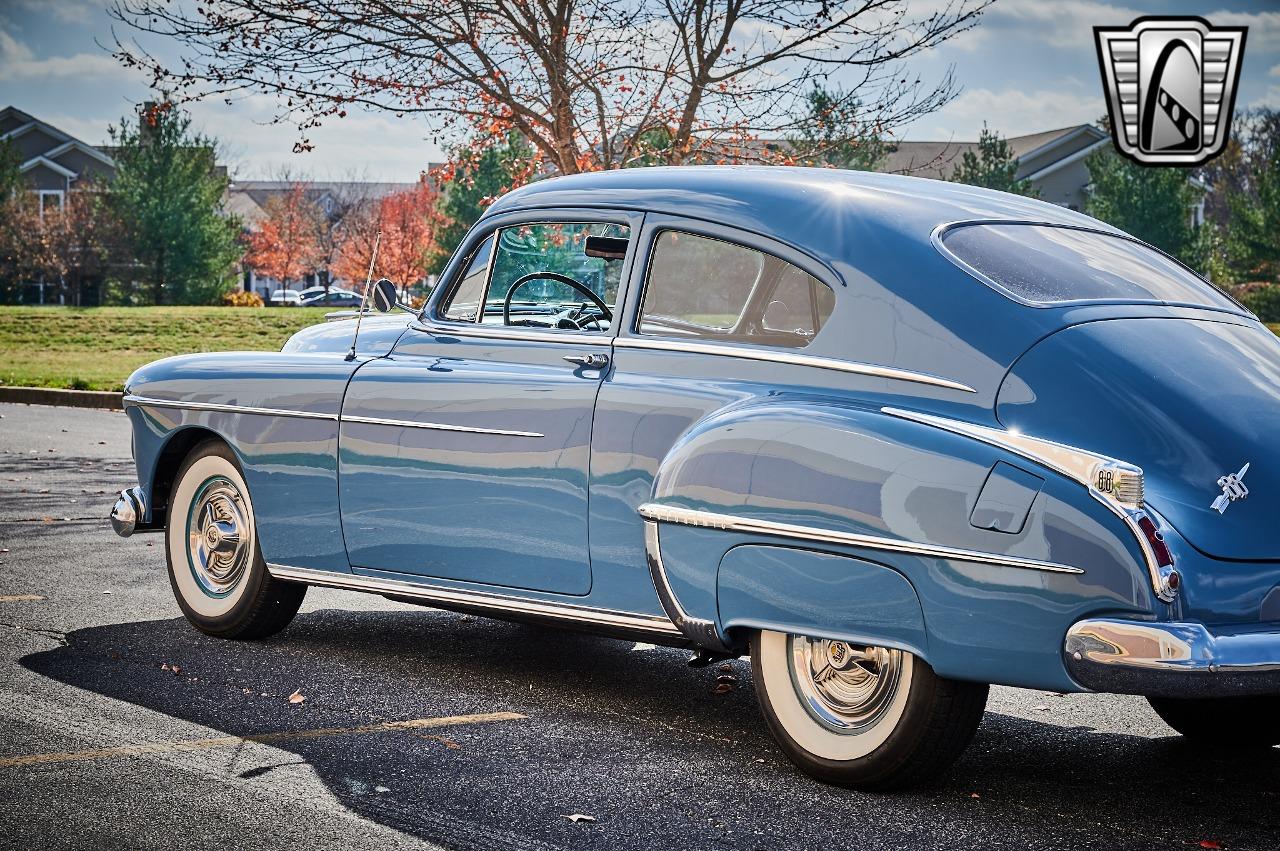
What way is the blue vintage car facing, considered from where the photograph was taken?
facing away from the viewer and to the left of the viewer

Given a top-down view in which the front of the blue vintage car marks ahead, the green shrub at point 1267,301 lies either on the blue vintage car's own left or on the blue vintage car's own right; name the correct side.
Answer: on the blue vintage car's own right
